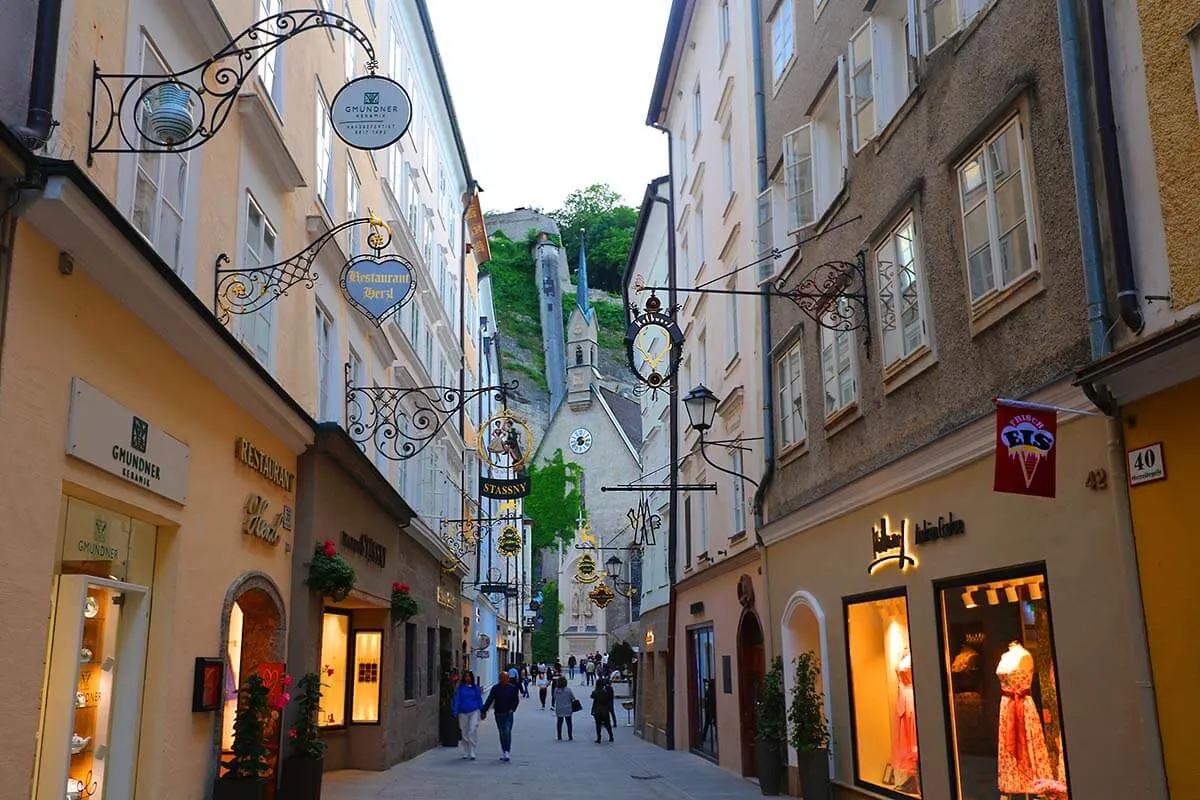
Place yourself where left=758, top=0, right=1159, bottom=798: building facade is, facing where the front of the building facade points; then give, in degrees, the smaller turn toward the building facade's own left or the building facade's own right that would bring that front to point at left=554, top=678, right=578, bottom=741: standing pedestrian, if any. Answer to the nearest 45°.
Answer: approximately 90° to the building facade's own right

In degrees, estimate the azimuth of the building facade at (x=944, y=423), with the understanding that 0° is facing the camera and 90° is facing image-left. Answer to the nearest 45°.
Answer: approximately 45°

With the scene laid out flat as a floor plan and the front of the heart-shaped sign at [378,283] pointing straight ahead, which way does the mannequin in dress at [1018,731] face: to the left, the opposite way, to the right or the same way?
to the right

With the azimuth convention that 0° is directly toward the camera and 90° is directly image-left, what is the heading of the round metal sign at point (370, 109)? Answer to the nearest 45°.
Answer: approximately 0°

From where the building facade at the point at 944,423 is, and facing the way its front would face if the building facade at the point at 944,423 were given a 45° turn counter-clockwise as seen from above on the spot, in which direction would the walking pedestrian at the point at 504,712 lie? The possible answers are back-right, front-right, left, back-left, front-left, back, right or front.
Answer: back-right

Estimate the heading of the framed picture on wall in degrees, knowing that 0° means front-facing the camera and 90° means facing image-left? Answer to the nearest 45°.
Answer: approximately 315°
